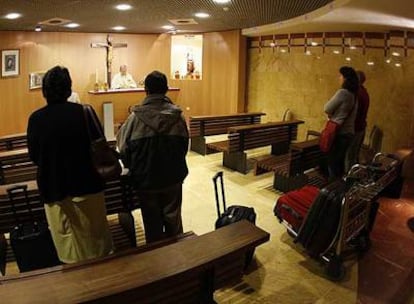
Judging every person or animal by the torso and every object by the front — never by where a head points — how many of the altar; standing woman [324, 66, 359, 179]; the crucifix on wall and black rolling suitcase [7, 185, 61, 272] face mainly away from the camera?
0

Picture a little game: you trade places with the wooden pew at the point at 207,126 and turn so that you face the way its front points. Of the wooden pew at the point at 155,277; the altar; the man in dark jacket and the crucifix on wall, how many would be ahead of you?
2

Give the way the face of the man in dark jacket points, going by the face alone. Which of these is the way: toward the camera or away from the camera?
away from the camera

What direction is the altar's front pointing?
toward the camera

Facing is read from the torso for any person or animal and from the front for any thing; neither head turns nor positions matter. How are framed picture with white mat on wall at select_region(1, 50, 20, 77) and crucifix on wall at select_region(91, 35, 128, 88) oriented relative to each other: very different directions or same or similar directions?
same or similar directions

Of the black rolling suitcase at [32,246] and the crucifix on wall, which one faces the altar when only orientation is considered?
the crucifix on wall

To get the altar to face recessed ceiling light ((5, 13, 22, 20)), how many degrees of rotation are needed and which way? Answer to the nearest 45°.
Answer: approximately 45° to its right

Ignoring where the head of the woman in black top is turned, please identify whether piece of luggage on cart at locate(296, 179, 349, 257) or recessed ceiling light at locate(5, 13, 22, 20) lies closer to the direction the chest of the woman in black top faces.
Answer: the recessed ceiling light

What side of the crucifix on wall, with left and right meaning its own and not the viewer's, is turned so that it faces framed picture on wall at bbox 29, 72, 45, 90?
right

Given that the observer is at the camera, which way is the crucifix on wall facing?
facing the viewer

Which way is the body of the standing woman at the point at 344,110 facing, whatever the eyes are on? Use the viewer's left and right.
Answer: facing to the left of the viewer

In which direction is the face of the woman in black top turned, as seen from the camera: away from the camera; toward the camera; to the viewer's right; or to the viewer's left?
away from the camera

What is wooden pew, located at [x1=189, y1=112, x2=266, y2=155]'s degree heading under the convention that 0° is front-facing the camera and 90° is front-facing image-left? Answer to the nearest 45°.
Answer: approximately 135°

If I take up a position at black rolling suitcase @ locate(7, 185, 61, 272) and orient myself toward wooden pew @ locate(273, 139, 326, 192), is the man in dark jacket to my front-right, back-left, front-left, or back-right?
front-right

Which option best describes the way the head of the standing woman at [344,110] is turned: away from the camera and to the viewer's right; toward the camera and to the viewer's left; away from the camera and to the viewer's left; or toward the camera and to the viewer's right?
away from the camera and to the viewer's left

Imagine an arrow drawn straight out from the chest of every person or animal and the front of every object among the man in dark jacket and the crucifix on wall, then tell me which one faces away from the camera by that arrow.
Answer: the man in dark jacket

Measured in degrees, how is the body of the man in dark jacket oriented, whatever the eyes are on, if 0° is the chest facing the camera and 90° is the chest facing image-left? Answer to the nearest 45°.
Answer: approximately 180°

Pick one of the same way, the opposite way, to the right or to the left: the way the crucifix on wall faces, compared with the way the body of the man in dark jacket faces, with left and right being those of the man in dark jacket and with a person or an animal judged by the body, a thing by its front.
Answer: the opposite way

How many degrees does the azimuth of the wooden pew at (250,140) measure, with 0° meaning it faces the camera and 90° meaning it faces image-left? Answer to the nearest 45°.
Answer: approximately 135°

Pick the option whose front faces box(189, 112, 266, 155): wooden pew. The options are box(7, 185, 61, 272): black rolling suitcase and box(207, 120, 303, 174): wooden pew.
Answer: box(207, 120, 303, 174): wooden pew

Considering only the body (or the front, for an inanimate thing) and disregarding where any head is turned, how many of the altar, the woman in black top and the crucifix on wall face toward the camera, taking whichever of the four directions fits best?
2

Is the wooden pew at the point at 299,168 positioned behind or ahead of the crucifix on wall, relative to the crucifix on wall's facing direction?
ahead
